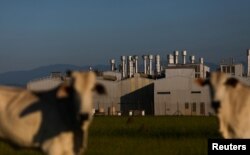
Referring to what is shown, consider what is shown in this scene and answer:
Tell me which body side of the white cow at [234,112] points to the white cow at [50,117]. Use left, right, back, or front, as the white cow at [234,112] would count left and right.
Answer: front

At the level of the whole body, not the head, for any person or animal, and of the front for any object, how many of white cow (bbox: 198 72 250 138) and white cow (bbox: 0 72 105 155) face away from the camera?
0

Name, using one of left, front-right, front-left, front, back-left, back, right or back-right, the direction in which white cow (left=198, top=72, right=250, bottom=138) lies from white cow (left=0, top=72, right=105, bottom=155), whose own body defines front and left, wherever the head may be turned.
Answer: front-left

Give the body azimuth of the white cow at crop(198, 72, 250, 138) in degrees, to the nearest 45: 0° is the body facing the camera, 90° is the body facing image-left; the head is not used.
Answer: approximately 45°

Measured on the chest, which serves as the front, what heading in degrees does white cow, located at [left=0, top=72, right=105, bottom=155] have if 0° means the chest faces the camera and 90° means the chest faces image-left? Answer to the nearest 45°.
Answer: approximately 315°
